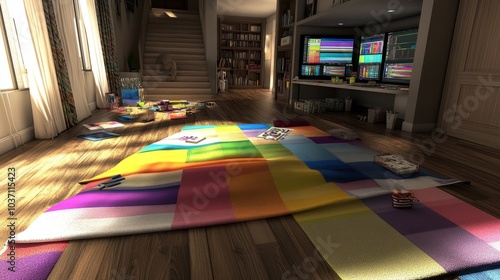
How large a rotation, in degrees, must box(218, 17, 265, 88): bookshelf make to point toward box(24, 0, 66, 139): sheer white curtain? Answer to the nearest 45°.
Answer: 0° — it already faces it

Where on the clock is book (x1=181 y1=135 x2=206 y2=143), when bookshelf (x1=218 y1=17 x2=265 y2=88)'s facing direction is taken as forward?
The book is roughly at 12 o'clock from the bookshelf.

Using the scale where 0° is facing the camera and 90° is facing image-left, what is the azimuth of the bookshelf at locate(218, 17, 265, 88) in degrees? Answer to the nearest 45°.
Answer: approximately 0°

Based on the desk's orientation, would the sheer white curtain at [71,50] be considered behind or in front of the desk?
in front

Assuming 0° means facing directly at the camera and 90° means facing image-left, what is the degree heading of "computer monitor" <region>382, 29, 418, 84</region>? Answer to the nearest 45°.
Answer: approximately 45°

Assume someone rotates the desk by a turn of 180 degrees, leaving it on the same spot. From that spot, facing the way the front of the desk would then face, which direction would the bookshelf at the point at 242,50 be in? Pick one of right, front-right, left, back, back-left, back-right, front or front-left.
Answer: left

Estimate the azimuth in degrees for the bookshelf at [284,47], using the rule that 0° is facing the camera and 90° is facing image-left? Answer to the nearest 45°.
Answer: approximately 45°

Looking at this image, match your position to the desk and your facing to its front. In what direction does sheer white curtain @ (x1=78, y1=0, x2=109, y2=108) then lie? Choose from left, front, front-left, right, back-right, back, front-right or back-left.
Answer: front-right
